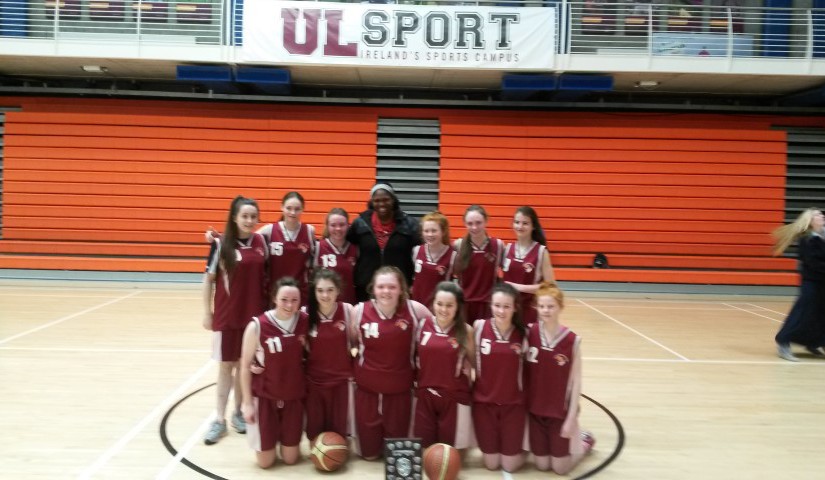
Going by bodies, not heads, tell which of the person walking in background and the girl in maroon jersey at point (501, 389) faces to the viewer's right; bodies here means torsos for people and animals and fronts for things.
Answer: the person walking in background

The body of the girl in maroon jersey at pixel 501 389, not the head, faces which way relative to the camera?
toward the camera

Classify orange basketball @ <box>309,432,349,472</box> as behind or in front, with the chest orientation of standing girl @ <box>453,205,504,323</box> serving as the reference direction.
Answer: in front

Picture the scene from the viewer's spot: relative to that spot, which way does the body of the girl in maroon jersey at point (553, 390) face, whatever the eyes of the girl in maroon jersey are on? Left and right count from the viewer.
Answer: facing the viewer and to the left of the viewer

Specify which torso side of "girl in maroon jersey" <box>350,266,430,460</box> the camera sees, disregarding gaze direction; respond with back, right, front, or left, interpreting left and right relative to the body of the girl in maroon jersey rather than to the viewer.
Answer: front

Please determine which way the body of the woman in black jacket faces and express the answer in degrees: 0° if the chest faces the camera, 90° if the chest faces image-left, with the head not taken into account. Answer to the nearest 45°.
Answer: approximately 0°

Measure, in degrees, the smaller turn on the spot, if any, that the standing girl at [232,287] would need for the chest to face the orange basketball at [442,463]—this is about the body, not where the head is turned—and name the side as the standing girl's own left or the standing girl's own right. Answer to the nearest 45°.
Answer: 0° — they already face it

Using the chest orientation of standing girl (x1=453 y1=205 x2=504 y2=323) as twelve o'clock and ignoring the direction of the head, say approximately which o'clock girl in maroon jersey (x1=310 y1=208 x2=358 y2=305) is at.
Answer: The girl in maroon jersey is roughly at 3 o'clock from the standing girl.

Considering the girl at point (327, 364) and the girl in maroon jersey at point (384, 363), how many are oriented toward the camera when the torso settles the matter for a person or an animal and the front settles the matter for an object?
2

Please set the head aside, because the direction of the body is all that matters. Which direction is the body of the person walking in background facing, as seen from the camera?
to the viewer's right

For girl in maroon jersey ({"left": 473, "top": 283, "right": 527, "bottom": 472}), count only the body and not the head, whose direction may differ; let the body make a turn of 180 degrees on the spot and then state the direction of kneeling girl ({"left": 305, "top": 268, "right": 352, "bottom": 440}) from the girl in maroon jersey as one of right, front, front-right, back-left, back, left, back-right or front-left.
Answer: left

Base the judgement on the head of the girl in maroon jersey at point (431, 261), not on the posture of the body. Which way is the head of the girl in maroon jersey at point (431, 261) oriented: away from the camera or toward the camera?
toward the camera

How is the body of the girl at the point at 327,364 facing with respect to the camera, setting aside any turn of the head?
toward the camera

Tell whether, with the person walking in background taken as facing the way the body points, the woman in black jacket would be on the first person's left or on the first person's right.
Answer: on the first person's right

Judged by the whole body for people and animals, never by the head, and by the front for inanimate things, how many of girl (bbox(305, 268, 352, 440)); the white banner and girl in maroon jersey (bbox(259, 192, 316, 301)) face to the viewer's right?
0

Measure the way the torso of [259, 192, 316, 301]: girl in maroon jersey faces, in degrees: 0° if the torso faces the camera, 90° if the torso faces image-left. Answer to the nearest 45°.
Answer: approximately 0°

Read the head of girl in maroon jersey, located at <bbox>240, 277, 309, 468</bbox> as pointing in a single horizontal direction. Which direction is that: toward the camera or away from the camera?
toward the camera

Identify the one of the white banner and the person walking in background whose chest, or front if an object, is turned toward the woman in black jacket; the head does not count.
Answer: the white banner

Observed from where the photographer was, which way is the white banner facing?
facing the viewer

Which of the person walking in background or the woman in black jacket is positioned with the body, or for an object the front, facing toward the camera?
the woman in black jacket

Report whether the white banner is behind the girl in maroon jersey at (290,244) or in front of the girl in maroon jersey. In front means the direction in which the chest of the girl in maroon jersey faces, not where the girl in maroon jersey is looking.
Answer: behind

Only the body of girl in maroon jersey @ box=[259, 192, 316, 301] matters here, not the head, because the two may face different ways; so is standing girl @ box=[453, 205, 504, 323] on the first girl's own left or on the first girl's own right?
on the first girl's own left
